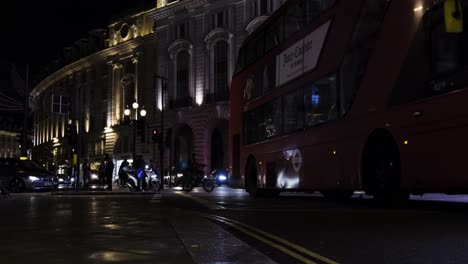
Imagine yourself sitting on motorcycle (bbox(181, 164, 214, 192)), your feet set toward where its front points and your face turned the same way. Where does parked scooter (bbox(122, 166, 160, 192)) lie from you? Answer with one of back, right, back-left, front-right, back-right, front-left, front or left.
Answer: back

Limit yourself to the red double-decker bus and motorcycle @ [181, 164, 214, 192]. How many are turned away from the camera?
0

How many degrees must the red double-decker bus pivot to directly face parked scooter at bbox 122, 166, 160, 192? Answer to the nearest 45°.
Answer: approximately 180°

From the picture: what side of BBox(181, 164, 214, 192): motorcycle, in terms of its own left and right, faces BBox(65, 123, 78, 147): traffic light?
back

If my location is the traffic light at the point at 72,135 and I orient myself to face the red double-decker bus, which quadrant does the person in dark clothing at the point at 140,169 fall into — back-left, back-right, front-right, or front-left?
front-left

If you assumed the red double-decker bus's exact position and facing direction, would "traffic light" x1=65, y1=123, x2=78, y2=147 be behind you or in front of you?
behind

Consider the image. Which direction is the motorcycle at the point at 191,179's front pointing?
to the viewer's right

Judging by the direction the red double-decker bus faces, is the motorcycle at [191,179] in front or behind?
behind

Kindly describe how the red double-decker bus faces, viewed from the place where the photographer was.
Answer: facing the viewer and to the right of the viewer

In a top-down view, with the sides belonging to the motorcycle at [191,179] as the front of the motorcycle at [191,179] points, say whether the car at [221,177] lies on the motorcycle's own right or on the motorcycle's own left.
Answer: on the motorcycle's own left
